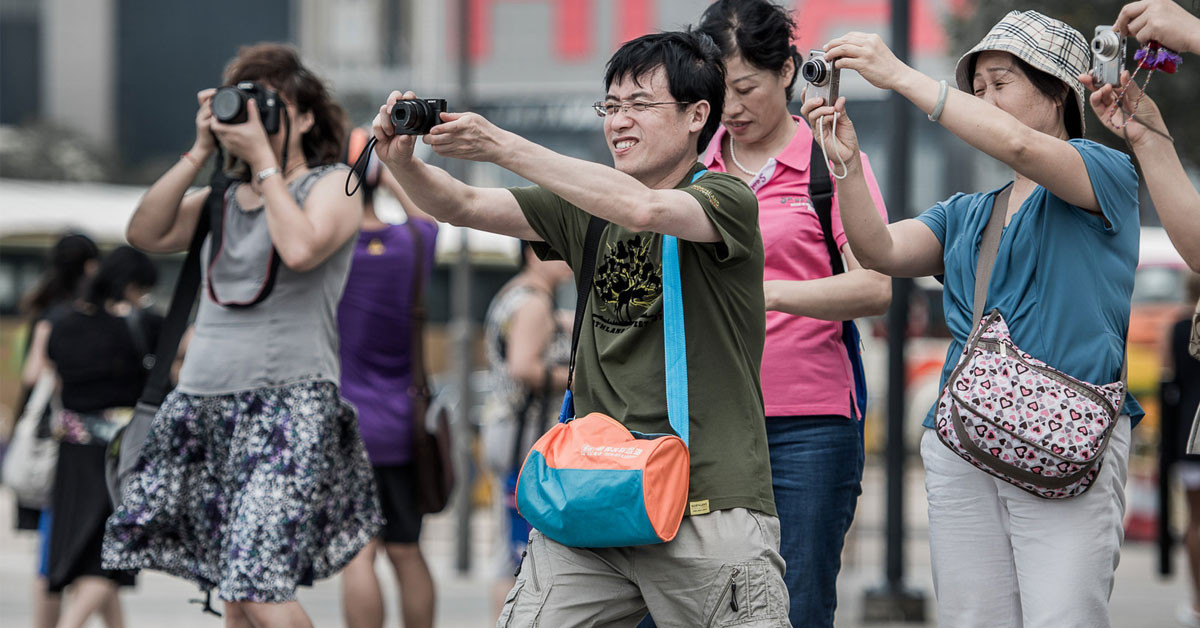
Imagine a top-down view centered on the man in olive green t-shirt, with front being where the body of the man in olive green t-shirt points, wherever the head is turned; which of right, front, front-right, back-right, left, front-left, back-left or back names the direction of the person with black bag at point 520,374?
back-right

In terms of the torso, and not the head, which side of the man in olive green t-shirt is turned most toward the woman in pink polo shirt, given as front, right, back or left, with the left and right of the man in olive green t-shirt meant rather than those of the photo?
back

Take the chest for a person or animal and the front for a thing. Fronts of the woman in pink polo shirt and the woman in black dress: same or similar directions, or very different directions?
very different directions

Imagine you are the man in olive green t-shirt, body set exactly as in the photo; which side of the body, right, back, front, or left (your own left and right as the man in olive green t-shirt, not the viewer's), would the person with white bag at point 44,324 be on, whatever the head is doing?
right

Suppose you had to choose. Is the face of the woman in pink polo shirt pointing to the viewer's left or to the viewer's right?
to the viewer's left

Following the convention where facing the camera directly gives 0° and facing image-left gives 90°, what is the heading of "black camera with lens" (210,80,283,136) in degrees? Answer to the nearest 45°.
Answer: approximately 45°

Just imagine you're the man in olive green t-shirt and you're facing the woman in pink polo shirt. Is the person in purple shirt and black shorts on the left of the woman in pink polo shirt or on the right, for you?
left
